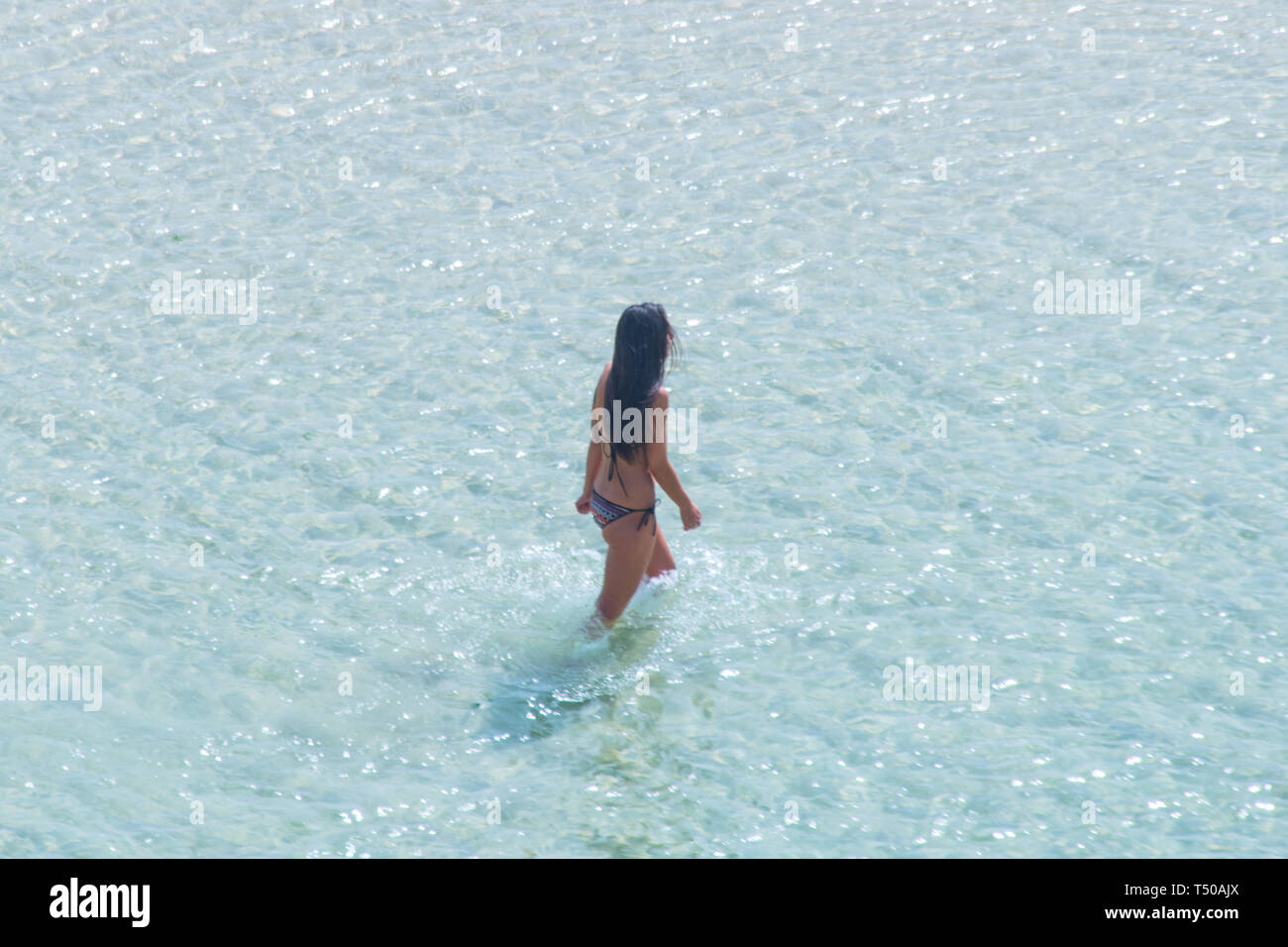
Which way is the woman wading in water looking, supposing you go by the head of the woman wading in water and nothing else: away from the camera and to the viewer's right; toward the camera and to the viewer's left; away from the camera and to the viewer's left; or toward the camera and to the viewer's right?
away from the camera and to the viewer's right

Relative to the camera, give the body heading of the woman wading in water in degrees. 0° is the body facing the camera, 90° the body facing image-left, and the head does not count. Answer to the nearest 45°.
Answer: approximately 225°
